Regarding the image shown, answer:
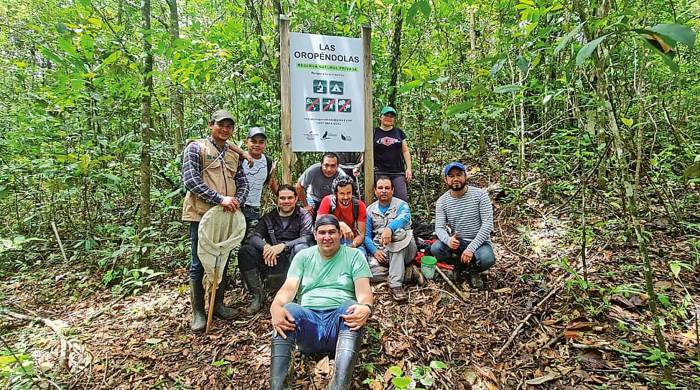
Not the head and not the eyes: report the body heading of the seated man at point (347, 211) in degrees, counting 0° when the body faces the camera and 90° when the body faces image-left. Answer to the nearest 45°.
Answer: approximately 0°

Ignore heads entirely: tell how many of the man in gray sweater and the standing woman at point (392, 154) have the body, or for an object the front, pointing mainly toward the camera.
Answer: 2

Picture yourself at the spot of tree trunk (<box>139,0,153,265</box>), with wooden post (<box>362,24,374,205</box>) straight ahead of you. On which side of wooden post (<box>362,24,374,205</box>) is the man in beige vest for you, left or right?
right

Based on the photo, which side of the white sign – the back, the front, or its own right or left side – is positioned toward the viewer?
front

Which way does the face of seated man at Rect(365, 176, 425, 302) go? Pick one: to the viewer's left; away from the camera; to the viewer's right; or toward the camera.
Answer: toward the camera

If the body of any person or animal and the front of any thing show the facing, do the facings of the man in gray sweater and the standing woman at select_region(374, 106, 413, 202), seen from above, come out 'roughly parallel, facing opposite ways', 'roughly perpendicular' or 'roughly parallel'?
roughly parallel

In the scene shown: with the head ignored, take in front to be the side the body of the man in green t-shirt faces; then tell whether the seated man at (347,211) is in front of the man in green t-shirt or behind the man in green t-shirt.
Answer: behind

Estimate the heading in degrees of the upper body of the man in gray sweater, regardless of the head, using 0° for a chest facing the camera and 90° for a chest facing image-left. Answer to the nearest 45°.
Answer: approximately 0°

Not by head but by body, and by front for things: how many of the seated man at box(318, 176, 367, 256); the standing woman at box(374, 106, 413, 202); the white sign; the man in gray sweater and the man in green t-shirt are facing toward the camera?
5

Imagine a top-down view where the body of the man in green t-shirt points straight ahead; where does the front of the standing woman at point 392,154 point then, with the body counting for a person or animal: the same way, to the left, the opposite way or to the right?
the same way

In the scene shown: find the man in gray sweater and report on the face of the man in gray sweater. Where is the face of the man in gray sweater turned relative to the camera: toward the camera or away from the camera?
toward the camera

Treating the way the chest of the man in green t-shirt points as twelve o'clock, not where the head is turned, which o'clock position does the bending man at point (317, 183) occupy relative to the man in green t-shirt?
The bending man is roughly at 6 o'clock from the man in green t-shirt.
